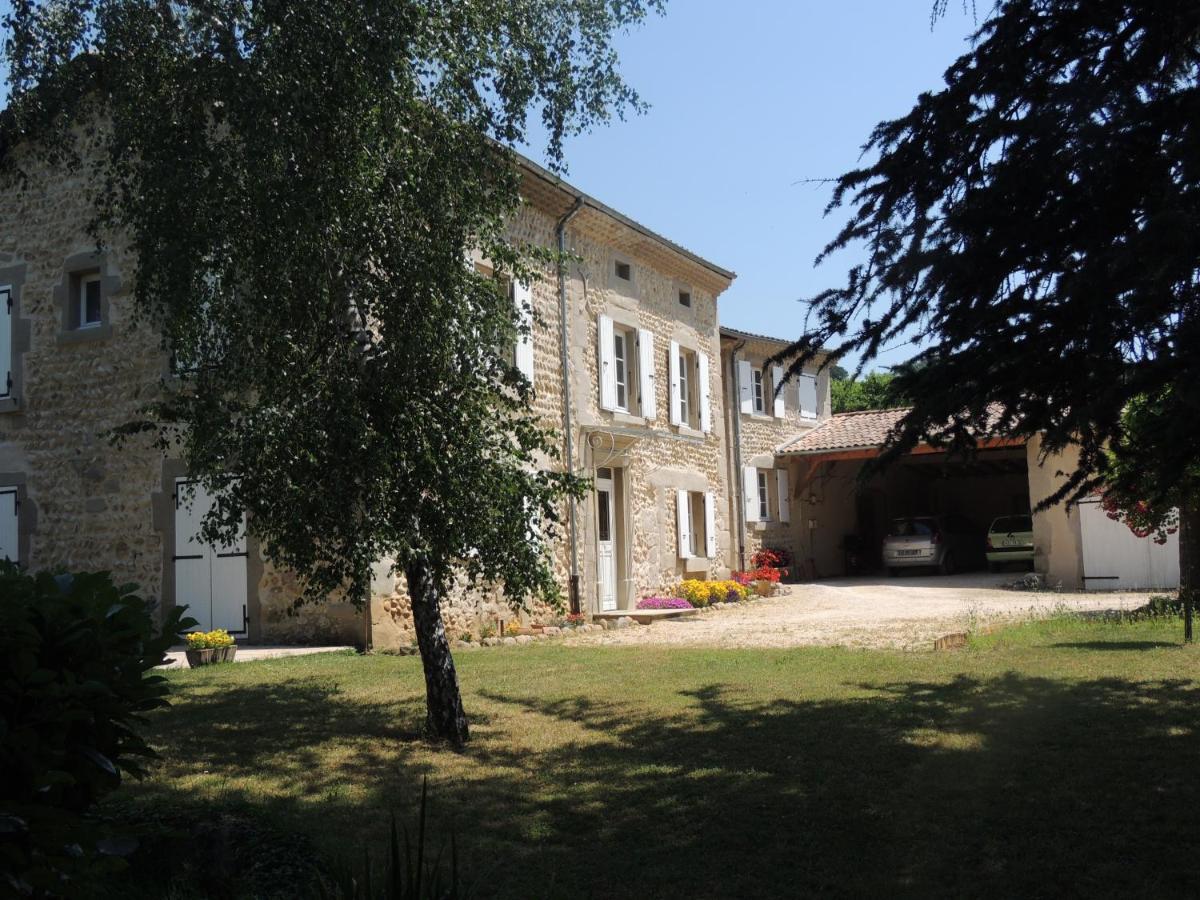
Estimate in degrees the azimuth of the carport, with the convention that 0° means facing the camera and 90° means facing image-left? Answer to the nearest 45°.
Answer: approximately 0°

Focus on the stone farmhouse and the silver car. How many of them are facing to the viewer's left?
0

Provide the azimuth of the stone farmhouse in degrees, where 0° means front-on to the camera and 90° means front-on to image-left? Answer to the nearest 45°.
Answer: approximately 315°

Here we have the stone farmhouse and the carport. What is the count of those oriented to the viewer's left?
0

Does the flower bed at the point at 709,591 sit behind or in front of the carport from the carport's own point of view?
in front

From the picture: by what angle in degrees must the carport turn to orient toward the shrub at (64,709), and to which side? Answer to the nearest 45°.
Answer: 0° — it already faces it

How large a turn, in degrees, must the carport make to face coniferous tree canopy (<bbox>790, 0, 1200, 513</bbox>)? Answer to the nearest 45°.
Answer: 0° — it already faces it
